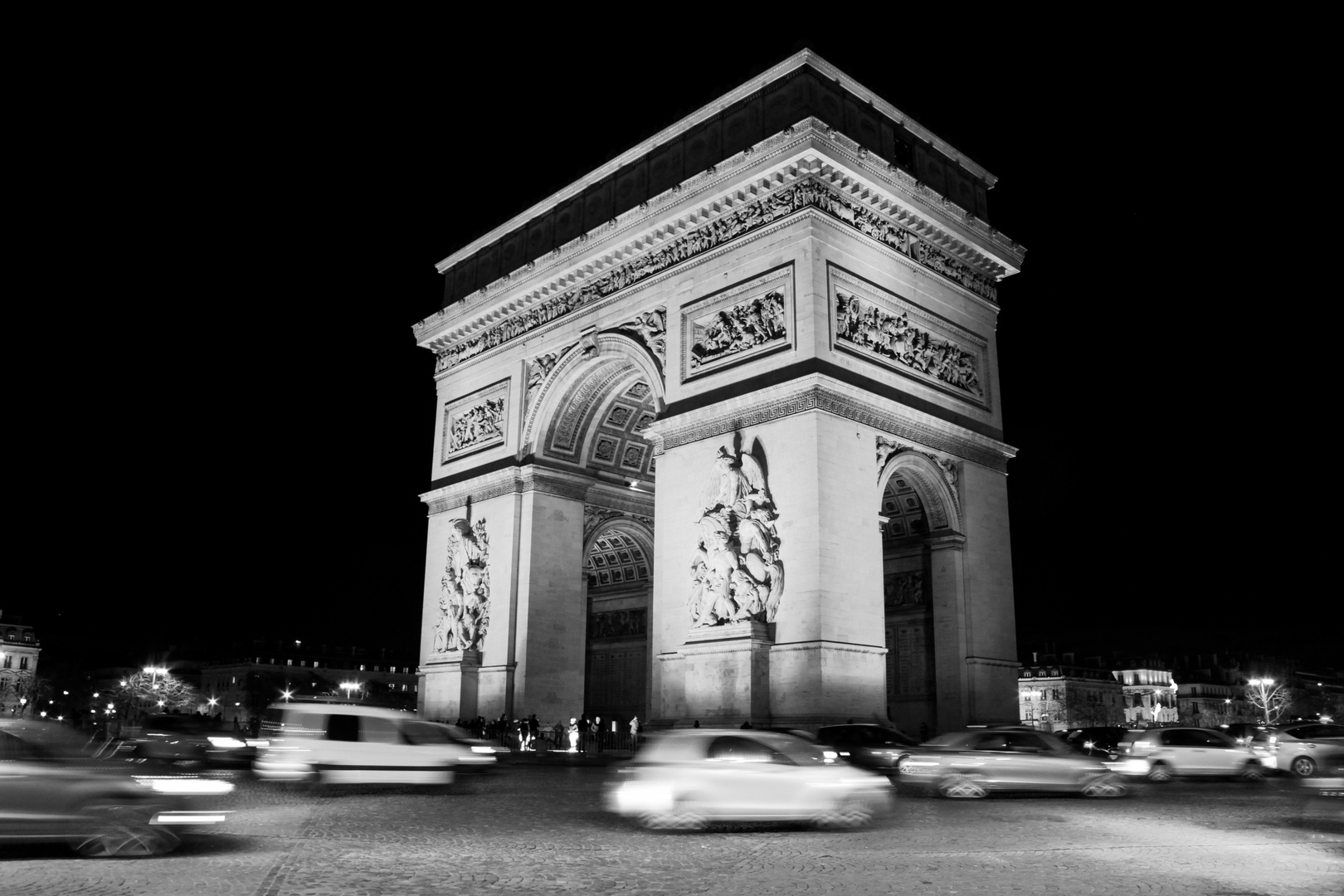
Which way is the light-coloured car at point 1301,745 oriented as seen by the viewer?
to the viewer's right

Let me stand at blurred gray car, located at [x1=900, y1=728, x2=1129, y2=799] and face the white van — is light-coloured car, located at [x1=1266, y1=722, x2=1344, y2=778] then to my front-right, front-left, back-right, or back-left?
back-right

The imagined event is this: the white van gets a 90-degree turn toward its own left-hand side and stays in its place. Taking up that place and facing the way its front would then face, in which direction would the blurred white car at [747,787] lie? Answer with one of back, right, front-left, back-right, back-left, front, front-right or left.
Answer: back-right

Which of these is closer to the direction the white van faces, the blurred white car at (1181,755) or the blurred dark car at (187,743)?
the blurred white car

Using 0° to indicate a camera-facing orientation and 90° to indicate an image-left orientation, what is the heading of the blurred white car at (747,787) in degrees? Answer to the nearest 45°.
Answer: approximately 270°

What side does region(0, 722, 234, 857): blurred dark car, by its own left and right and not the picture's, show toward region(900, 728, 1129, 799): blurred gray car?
front

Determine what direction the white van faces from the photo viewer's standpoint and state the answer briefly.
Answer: facing to the right of the viewer

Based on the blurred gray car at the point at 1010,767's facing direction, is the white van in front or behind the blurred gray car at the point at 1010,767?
behind

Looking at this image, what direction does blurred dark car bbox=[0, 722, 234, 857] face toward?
to the viewer's right

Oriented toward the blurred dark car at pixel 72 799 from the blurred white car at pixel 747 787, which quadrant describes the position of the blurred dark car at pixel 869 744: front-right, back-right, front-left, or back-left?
back-right

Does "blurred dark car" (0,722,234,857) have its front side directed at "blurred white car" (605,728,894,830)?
yes

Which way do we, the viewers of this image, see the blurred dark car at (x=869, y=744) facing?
facing to the right of the viewer

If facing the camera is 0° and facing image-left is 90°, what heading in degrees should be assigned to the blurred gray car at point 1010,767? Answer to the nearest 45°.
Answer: approximately 270°
